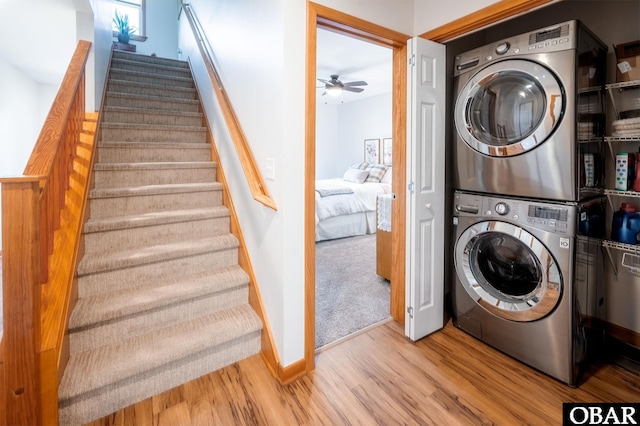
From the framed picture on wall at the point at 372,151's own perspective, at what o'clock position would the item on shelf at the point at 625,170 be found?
The item on shelf is roughly at 10 o'clock from the framed picture on wall.

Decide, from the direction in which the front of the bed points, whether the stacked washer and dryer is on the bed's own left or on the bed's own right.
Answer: on the bed's own left

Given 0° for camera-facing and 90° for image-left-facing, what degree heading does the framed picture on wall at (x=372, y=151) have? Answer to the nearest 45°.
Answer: approximately 45°

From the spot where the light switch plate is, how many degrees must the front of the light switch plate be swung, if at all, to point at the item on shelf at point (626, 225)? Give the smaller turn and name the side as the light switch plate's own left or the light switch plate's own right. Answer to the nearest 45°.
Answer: approximately 135° to the light switch plate's own left

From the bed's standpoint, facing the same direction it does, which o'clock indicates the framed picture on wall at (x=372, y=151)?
The framed picture on wall is roughly at 5 o'clock from the bed.

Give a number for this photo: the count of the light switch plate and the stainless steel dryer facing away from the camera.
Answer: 0

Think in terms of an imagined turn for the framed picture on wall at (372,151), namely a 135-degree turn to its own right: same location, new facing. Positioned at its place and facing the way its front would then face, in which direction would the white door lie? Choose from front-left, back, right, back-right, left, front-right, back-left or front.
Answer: back

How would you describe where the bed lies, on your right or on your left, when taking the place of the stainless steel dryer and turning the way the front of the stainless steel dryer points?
on your right

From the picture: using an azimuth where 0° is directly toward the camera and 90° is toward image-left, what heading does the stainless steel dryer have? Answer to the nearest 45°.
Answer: approximately 45°

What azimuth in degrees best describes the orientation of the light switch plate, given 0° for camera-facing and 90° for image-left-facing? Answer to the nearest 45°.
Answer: approximately 45°
